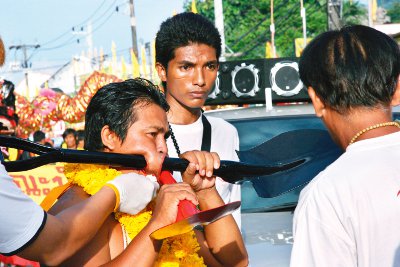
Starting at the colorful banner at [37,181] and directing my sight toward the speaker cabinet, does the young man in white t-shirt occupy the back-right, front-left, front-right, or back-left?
front-right

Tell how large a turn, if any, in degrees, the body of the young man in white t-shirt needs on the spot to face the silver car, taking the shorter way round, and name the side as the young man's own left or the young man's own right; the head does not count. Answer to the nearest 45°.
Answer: approximately 90° to the young man's own left

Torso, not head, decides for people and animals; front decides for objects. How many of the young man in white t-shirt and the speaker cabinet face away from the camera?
0

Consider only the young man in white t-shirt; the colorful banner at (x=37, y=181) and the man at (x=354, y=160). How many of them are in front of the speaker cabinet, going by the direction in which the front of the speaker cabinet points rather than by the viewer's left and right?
2

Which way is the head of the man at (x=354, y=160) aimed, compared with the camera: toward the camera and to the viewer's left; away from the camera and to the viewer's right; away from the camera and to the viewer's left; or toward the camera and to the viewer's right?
away from the camera and to the viewer's left

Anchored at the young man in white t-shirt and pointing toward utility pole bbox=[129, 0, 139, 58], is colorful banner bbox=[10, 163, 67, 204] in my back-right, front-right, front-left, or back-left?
front-left

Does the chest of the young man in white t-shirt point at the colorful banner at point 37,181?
no

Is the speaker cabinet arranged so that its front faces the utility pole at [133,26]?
no

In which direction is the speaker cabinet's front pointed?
toward the camera

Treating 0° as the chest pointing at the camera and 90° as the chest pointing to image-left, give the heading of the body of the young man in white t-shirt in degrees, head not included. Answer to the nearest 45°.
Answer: approximately 315°

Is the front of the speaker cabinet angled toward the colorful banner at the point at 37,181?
no
